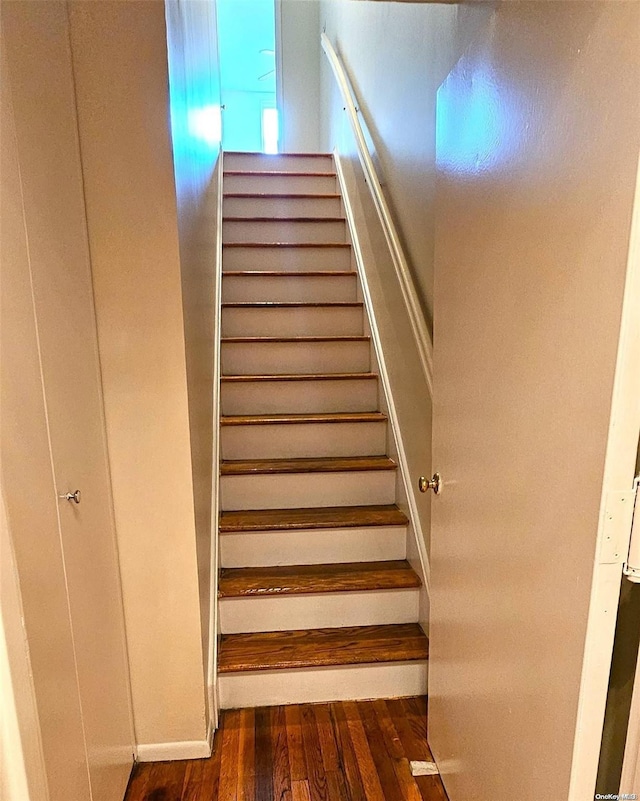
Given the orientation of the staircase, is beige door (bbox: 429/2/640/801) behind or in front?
in front

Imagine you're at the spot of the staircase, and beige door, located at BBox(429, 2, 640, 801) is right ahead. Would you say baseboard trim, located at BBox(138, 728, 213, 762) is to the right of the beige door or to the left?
right

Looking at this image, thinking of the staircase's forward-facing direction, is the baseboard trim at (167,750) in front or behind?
in front

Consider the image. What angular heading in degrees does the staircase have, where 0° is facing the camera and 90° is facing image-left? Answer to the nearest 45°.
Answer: approximately 0°
